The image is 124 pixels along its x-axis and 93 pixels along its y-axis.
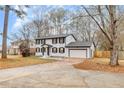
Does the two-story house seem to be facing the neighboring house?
no

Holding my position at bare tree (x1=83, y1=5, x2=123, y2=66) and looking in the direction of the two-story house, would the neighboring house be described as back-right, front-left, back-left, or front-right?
front-left

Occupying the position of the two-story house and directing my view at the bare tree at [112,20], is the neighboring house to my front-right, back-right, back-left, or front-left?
back-right

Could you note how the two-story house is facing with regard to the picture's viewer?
facing the viewer and to the left of the viewer

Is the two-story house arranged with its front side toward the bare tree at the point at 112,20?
no
